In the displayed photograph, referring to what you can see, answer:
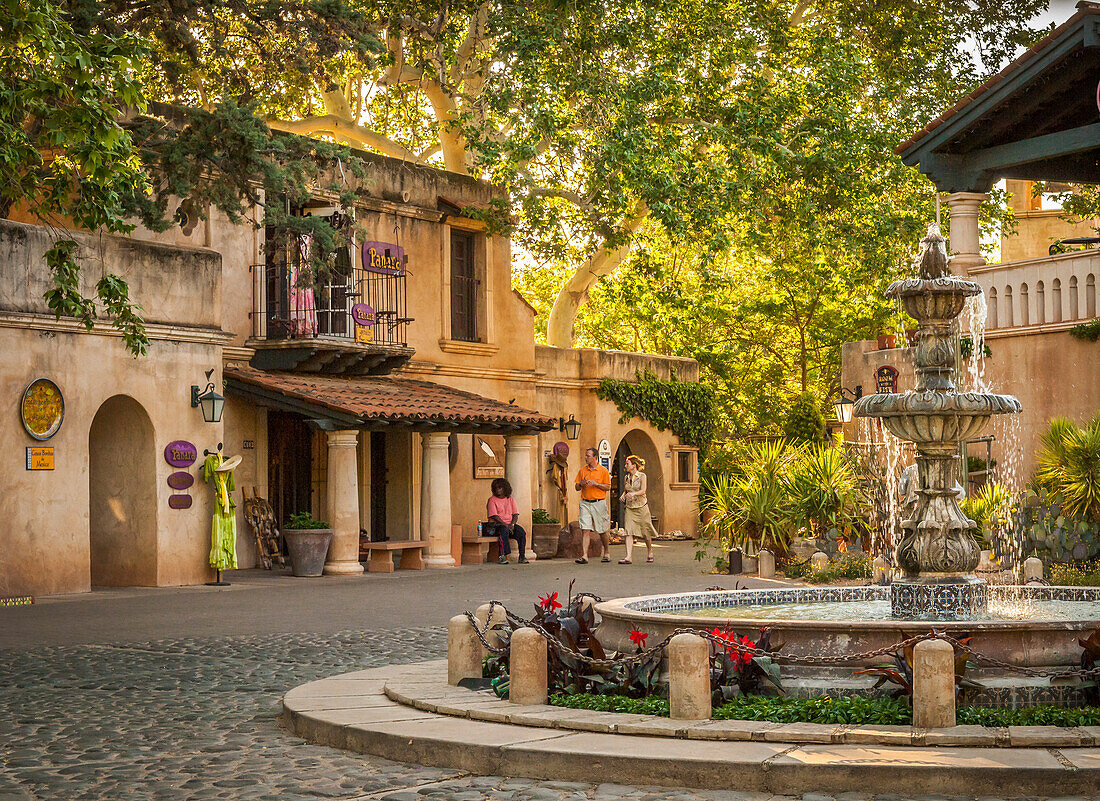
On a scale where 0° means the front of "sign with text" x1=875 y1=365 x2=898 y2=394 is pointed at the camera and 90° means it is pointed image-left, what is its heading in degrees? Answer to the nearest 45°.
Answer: approximately 0°

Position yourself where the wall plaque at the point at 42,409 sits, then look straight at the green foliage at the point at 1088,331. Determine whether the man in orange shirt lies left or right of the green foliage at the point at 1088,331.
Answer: left

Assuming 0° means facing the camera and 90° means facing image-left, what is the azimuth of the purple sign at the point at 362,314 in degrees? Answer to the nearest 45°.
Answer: approximately 315°

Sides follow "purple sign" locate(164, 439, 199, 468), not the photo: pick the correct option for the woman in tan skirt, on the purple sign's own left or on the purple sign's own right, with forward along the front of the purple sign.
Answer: on the purple sign's own left

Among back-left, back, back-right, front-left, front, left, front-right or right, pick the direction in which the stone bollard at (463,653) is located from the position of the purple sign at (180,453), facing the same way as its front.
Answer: front-right
